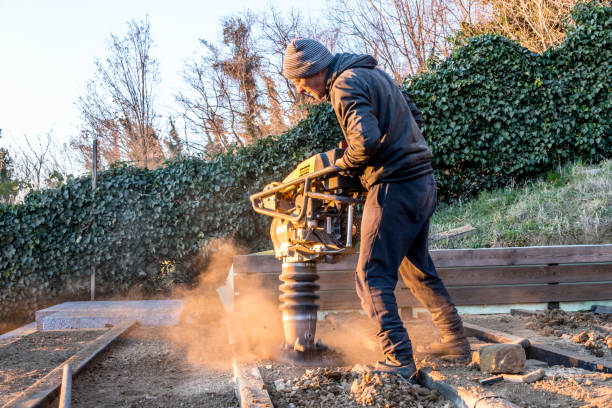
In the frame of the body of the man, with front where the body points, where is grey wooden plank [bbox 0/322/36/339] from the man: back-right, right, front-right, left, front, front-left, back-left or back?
front-right

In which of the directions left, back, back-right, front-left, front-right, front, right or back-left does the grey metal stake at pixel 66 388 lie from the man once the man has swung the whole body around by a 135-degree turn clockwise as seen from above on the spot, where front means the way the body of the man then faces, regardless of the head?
back-left

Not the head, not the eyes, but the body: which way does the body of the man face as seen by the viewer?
to the viewer's left

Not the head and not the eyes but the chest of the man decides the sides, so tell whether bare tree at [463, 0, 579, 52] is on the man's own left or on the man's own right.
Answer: on the man's own right

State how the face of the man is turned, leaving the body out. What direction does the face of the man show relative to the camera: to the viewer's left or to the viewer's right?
to the viewer's left

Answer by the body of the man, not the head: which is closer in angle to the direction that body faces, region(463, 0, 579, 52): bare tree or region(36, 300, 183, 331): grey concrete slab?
the grey concrete slab
